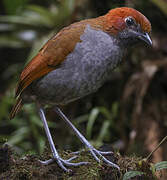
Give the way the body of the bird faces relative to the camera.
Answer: to the viewer's right
